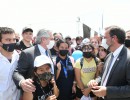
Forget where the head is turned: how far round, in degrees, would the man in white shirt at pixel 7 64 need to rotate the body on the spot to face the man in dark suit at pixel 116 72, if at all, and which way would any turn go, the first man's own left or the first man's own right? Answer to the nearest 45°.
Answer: approximately 45° to the first man's own left

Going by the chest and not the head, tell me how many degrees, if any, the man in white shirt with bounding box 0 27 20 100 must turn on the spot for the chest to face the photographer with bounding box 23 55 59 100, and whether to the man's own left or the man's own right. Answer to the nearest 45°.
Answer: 0° — they already face them

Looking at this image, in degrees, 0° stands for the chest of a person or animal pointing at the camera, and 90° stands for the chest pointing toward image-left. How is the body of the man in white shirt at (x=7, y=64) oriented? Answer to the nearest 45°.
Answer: approximately 315°

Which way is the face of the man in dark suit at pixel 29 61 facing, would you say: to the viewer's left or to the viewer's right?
to the viewer's right
